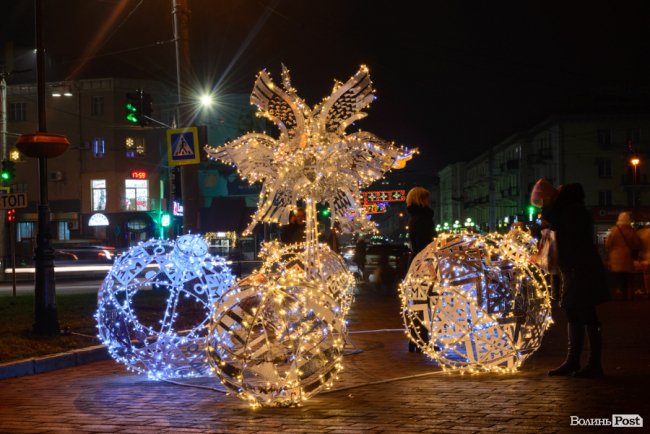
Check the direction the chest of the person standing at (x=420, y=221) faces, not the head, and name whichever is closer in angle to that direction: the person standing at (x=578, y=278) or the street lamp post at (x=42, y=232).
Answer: the street lamp post

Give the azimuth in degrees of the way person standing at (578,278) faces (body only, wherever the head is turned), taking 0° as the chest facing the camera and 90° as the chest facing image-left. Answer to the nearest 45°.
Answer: approximately 90°

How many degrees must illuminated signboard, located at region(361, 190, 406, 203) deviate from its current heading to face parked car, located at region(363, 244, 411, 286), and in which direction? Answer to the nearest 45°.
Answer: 0° — it already faces it

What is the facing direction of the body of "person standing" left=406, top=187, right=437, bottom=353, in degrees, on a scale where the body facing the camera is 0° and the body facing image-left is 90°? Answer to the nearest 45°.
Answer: approximately 180°
